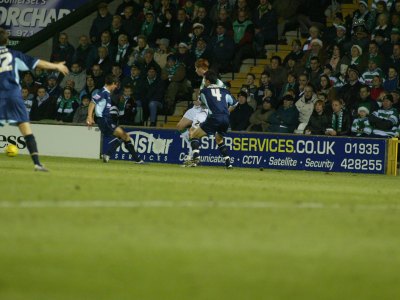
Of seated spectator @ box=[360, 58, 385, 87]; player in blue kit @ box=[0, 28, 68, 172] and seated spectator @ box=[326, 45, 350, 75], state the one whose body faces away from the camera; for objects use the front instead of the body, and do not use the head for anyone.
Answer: the player in blue kit

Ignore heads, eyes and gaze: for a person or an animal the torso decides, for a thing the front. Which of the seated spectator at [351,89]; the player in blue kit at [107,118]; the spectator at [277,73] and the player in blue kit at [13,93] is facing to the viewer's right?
the player in blue kit at [107,118]

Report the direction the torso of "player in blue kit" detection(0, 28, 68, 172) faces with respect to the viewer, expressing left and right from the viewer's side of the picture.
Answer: facing away from the viewer

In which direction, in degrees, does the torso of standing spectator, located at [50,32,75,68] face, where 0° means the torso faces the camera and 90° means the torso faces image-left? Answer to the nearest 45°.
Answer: approximately 0°

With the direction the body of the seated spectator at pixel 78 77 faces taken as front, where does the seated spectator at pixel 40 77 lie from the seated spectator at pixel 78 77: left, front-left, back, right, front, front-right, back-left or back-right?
back-right

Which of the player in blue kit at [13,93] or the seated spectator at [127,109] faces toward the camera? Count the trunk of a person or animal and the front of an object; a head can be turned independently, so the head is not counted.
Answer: the seated spectator

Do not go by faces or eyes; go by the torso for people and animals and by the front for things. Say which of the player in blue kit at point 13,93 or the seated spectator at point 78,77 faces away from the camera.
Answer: the player in blue kit

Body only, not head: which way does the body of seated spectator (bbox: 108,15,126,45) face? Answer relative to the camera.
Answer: toward the camera

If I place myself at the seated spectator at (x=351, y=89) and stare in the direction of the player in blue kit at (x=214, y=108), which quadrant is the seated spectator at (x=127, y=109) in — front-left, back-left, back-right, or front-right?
front-right

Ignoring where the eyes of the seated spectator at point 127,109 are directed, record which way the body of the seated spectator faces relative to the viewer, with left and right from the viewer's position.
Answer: facing the viewer

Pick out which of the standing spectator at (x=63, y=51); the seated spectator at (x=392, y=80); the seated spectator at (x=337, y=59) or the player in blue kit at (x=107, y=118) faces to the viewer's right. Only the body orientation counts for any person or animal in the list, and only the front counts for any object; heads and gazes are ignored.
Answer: the player in blue kit

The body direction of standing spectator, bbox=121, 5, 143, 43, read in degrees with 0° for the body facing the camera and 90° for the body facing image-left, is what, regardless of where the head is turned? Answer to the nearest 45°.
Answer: approximately 45°

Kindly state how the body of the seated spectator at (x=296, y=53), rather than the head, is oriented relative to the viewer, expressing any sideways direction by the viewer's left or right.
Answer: facing the viewer and to the left of the viewer
